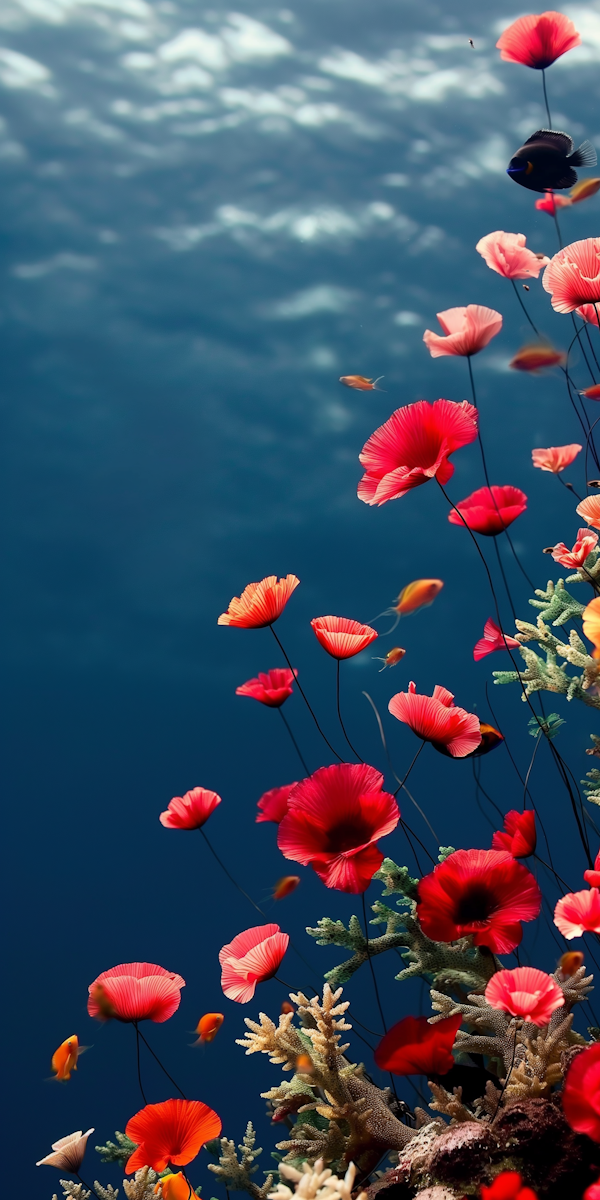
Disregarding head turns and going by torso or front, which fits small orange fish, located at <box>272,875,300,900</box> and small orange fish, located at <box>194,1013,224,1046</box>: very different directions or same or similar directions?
same or similar directions

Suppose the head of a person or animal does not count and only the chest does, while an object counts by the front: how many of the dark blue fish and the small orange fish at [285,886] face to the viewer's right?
1

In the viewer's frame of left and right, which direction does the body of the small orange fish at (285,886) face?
facing to the right of the viewer

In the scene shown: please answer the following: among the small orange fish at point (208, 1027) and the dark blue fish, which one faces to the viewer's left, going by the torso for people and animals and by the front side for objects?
the dark blue fish

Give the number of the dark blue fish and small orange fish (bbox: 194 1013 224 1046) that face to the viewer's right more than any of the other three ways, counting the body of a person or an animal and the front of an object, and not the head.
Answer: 1

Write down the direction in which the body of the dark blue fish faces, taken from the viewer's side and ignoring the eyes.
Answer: to the viewer's left

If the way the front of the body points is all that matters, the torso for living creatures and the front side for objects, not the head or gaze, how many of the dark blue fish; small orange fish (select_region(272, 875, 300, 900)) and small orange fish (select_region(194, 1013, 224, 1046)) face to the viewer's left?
1

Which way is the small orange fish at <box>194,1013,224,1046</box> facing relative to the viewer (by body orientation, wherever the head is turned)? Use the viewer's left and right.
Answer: facing to the right of the viewer
